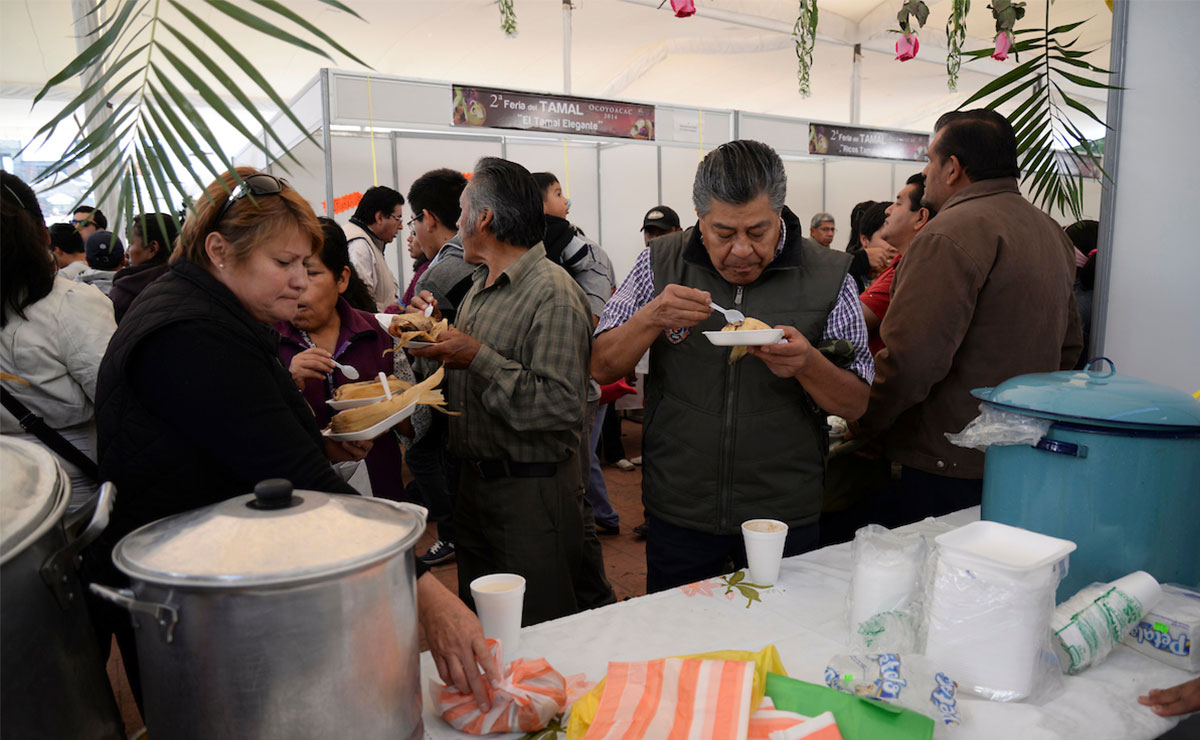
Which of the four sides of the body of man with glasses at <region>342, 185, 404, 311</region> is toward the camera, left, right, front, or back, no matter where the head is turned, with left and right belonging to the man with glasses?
right

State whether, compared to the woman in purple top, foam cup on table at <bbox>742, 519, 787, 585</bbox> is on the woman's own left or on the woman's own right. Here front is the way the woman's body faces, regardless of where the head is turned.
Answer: on the woman's own left

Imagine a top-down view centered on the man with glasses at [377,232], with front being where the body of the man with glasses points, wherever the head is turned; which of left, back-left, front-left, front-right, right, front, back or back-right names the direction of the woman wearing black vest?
right

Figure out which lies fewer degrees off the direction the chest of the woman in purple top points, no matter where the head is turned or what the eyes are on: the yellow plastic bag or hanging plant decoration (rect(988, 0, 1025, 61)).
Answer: the yellow plastic bag

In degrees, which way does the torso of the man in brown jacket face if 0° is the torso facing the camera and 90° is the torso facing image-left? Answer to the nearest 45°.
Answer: approximately 135°

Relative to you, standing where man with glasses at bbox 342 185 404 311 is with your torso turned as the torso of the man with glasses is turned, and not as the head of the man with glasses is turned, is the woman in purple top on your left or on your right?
on your right

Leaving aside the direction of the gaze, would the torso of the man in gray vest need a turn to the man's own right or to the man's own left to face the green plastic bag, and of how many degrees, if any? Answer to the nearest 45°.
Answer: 0° — they already face it

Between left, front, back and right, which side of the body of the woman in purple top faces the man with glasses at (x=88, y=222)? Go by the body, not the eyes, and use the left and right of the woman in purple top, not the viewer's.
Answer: back

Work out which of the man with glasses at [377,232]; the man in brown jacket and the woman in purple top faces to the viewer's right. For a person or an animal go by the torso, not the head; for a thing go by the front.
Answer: the man with glasses

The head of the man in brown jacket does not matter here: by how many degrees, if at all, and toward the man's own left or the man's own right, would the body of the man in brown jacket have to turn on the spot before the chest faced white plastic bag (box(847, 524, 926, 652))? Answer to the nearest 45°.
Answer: approximately 135° to the man's own left
